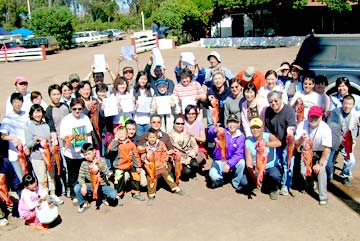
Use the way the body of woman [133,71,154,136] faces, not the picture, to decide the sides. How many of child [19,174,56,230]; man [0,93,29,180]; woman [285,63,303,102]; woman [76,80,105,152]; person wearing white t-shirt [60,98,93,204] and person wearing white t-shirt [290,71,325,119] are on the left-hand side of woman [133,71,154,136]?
2

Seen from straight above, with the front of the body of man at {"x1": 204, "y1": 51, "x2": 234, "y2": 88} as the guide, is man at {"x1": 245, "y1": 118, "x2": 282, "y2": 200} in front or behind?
in front

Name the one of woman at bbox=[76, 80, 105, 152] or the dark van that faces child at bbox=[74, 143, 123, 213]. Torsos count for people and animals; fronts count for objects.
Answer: the woman

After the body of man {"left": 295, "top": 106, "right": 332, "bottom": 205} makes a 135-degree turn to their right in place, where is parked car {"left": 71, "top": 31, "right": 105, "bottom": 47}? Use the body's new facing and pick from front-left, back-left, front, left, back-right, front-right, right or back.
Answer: front

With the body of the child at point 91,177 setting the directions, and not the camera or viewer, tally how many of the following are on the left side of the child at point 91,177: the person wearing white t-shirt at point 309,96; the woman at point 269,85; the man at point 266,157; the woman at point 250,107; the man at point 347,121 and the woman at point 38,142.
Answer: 5

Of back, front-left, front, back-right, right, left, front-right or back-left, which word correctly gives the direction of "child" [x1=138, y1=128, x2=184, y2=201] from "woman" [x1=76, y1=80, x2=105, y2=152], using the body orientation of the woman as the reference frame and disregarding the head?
front-left

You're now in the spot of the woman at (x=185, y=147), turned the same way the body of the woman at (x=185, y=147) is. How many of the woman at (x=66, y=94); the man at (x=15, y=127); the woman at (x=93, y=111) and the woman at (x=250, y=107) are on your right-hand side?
3

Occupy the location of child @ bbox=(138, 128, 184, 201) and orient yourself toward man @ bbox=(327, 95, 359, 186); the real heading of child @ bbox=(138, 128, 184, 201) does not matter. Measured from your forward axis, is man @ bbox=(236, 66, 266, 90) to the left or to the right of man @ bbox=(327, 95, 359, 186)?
left

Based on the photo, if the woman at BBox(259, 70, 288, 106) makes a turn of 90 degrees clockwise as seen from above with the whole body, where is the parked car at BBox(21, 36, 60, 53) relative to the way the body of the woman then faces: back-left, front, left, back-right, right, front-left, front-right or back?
front-right
